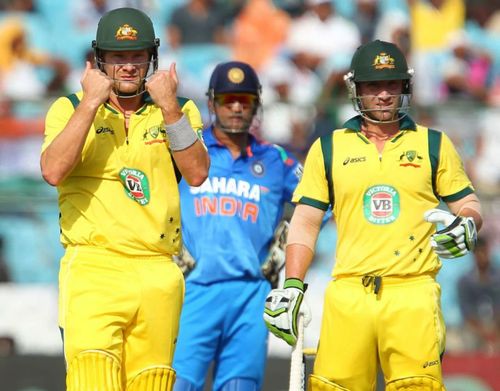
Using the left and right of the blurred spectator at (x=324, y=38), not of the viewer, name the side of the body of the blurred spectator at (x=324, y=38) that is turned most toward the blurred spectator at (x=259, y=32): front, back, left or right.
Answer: right

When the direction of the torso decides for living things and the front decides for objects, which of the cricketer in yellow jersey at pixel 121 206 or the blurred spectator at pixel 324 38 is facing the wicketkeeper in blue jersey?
the blurred spectator

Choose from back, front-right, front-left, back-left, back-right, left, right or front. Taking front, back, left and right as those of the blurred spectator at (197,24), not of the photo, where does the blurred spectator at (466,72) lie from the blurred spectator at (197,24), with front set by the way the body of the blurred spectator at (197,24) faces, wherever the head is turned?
left

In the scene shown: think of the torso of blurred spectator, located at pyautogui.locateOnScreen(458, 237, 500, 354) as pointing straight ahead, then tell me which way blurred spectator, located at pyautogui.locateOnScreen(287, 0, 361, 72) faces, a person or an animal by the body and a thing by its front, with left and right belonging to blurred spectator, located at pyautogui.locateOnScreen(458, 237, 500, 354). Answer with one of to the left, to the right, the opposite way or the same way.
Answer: the same way

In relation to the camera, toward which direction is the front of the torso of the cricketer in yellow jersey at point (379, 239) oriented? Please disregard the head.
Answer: toward the camera

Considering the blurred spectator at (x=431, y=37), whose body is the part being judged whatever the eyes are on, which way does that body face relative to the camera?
toward the camera

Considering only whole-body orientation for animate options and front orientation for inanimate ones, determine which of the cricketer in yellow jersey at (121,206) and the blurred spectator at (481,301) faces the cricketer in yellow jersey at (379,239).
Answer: the blurred spectator

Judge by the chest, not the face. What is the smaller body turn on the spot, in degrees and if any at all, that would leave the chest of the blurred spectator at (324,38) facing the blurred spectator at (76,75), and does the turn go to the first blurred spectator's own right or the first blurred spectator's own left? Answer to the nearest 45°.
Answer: approximately 90° to the first blurred spectator's own right

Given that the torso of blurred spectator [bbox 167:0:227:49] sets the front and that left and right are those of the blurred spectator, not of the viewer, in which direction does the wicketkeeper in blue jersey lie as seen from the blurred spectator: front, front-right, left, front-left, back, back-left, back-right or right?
front

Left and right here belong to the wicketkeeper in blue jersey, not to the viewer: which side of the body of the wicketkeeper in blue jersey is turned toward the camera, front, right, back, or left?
front

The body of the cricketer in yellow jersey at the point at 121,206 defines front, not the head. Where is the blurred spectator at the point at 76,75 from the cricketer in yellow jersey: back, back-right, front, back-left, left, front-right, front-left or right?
back

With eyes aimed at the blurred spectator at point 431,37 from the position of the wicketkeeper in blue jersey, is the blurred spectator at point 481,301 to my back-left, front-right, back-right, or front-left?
front-right

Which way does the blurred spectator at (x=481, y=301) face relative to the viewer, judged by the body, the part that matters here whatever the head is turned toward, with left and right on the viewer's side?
facing the viewer
